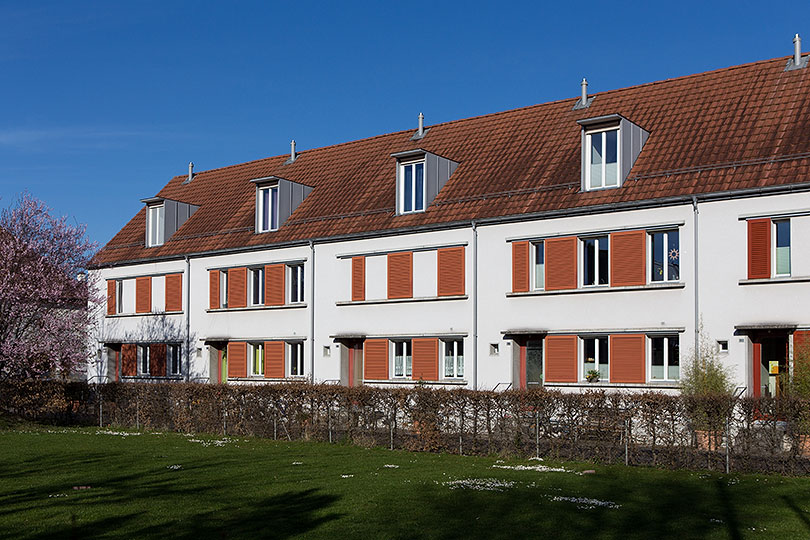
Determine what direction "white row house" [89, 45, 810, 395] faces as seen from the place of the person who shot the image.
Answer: facing the viewer and to the left of the viewer
